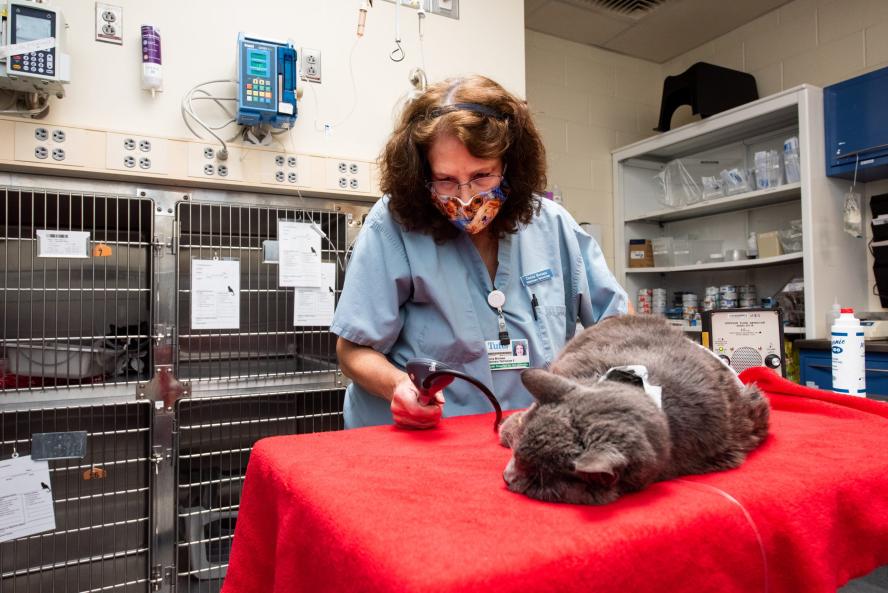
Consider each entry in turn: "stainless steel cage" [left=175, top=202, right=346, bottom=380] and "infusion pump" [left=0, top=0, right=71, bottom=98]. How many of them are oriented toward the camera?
2

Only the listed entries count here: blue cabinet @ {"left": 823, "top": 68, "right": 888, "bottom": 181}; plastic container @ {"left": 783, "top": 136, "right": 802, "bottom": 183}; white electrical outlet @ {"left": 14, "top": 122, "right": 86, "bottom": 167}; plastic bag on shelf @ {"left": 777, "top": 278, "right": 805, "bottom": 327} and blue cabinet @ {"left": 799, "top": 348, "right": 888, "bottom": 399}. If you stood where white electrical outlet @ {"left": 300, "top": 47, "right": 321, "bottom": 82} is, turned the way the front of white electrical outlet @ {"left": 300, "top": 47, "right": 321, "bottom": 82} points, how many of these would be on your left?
4

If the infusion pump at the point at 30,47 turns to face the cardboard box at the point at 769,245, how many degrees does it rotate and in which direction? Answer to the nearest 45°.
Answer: approximately 90° to its left

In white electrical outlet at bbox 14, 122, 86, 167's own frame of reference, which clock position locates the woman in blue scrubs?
The woman in blue scrubs is roughly at 11 o'clock from the white electrical outlet.
